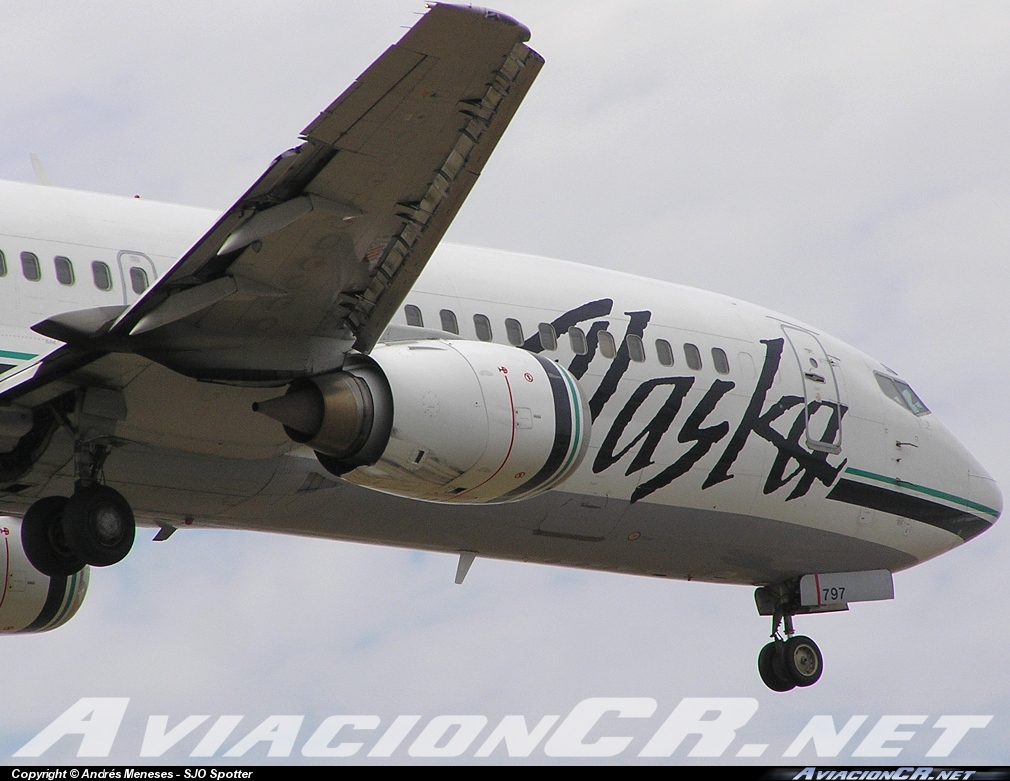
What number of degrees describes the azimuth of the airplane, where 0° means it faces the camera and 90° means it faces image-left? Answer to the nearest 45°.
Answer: approximately 225°
